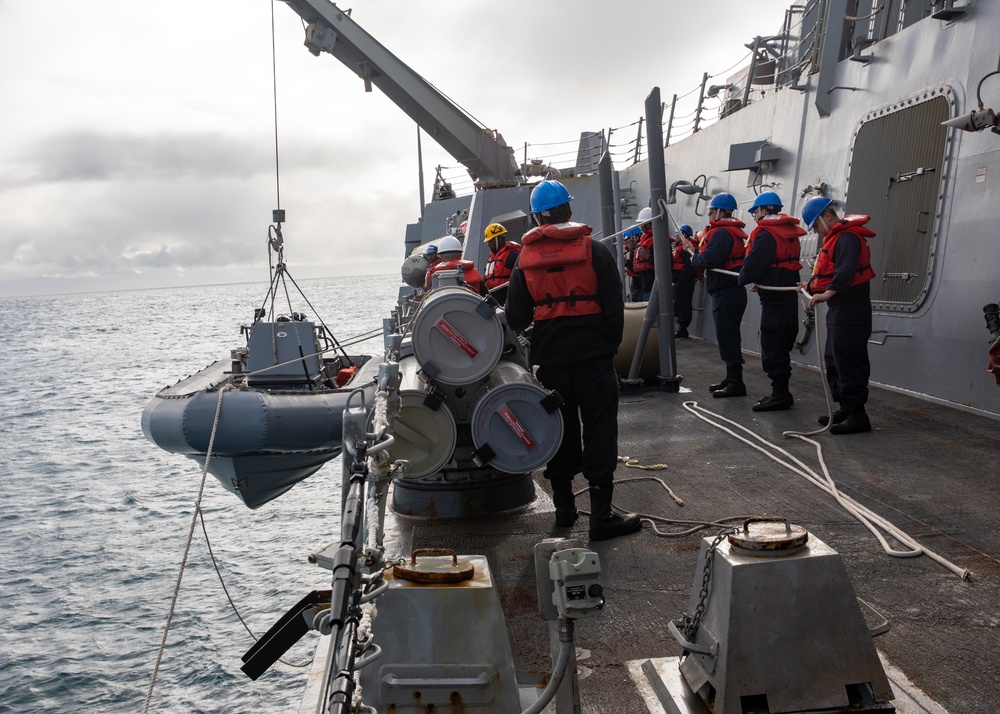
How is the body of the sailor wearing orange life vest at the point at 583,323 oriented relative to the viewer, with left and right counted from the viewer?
facing away from the viewer

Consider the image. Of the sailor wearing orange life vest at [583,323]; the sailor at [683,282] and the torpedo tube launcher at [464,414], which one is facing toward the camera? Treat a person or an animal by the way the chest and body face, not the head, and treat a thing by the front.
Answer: the torpedo tube launcher

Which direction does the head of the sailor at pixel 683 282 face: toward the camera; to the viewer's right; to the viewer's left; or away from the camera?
to the viewer's left

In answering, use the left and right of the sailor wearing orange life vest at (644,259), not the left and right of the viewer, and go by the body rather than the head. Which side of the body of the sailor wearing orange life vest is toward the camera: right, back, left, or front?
left

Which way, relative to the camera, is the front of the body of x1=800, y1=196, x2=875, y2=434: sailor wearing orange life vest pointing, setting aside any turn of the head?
to the viewer's left

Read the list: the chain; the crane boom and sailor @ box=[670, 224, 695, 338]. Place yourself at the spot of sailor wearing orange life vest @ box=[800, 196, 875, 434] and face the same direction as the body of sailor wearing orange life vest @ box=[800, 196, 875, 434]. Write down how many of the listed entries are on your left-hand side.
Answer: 1

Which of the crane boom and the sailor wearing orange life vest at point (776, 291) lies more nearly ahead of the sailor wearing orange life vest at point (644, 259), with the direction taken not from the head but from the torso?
the crane boom

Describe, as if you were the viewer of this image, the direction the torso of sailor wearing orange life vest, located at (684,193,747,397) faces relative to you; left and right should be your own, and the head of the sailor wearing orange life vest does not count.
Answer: facing to the left of the viewer

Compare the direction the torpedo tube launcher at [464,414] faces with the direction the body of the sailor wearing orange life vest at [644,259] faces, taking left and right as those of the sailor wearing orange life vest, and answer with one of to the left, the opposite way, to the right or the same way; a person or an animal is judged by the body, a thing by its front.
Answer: to the left

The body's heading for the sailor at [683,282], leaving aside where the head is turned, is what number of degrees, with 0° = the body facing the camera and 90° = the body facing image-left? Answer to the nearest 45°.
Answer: approximately 90°
